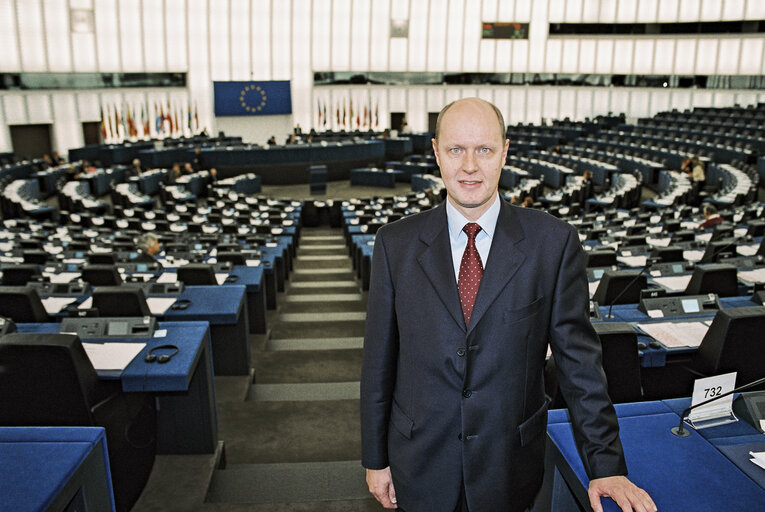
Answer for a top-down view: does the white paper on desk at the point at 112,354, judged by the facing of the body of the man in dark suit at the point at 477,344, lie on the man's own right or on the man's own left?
on the man's own right

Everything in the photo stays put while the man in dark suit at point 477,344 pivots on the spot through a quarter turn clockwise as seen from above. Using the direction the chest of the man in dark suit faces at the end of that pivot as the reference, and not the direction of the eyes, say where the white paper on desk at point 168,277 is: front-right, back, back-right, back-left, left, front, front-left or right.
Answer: front-right

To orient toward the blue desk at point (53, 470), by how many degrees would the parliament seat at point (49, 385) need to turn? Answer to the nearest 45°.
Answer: approximately 135° to its right

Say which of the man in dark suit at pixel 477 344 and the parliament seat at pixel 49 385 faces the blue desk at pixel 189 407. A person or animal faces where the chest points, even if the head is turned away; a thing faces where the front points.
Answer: the parliament seat

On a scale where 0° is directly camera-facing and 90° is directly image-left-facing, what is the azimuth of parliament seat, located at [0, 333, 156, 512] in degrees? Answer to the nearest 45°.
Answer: approximately 225°

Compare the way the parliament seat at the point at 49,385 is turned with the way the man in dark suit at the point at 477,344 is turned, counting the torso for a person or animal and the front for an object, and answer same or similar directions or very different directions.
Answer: very different directions

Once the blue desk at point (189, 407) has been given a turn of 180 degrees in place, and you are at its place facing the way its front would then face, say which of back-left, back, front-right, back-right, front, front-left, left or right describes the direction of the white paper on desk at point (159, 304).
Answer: front

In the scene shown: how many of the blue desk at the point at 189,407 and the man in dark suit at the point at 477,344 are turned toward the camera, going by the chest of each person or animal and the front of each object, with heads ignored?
2

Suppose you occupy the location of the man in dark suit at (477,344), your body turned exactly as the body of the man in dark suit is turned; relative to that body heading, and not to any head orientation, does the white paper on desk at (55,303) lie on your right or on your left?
on your right

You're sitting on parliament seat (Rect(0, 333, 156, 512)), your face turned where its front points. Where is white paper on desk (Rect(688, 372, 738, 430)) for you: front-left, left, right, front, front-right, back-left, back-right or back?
right

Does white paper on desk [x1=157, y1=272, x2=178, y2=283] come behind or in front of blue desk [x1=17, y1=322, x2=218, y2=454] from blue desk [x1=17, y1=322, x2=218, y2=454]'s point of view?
behind

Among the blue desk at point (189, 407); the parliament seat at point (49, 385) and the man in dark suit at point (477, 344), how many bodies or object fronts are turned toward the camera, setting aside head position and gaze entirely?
2

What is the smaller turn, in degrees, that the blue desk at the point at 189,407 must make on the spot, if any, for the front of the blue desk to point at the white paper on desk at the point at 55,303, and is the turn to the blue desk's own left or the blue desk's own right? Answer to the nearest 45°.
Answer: approximately 135° to the blue desk's own right

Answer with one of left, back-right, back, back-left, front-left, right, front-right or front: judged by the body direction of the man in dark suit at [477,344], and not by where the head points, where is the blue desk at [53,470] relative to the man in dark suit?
right

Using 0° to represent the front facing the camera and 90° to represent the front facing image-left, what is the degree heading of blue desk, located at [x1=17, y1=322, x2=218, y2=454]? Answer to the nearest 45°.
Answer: approximately 0°

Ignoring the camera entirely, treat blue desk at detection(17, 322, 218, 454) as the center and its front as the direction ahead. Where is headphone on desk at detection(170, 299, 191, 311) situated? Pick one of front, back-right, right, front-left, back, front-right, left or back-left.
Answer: back
